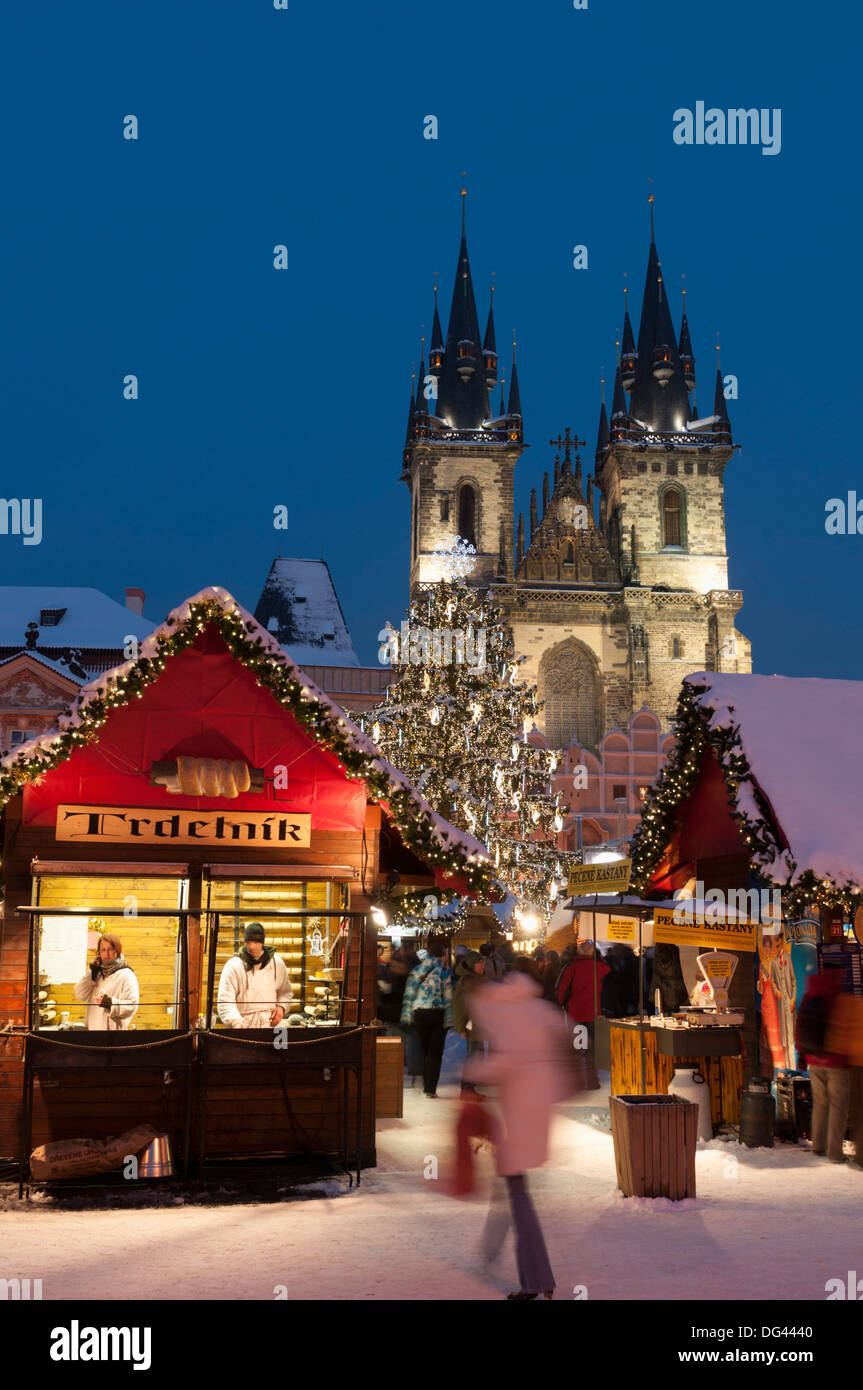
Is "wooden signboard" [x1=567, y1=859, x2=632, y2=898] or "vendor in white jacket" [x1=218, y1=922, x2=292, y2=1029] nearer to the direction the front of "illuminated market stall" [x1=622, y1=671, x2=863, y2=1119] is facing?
the vendor in white jacket

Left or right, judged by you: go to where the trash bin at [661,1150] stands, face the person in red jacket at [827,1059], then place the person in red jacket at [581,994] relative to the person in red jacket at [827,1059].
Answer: left

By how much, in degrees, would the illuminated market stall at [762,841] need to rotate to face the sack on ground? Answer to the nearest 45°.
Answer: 0° — it already faces it

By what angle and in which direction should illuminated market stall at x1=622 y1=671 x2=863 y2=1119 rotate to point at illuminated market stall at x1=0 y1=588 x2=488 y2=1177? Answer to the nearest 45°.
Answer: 0° — it already faces it

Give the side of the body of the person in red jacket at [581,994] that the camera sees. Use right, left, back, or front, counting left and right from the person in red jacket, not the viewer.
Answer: back

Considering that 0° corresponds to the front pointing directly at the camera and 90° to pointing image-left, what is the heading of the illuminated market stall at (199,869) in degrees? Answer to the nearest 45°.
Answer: approximately 0°

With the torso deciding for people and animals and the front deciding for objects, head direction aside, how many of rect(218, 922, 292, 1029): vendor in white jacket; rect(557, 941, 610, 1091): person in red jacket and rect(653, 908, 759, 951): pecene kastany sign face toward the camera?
2

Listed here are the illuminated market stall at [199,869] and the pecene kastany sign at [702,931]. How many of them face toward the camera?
2

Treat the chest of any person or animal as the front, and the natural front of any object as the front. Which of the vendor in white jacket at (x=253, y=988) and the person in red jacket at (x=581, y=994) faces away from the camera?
the person in red jacket

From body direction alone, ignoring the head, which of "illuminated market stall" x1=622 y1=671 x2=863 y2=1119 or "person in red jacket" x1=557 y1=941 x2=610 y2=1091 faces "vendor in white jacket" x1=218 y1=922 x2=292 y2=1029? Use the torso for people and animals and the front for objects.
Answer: the illuminated market stall

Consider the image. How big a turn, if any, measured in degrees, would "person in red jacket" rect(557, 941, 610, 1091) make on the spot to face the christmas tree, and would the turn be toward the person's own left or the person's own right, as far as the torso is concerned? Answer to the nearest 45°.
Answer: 0° — they already face it

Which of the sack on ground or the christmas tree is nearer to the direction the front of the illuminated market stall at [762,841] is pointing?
the sack on ground

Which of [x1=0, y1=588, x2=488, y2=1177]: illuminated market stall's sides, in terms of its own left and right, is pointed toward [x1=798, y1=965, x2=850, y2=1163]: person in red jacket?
left
